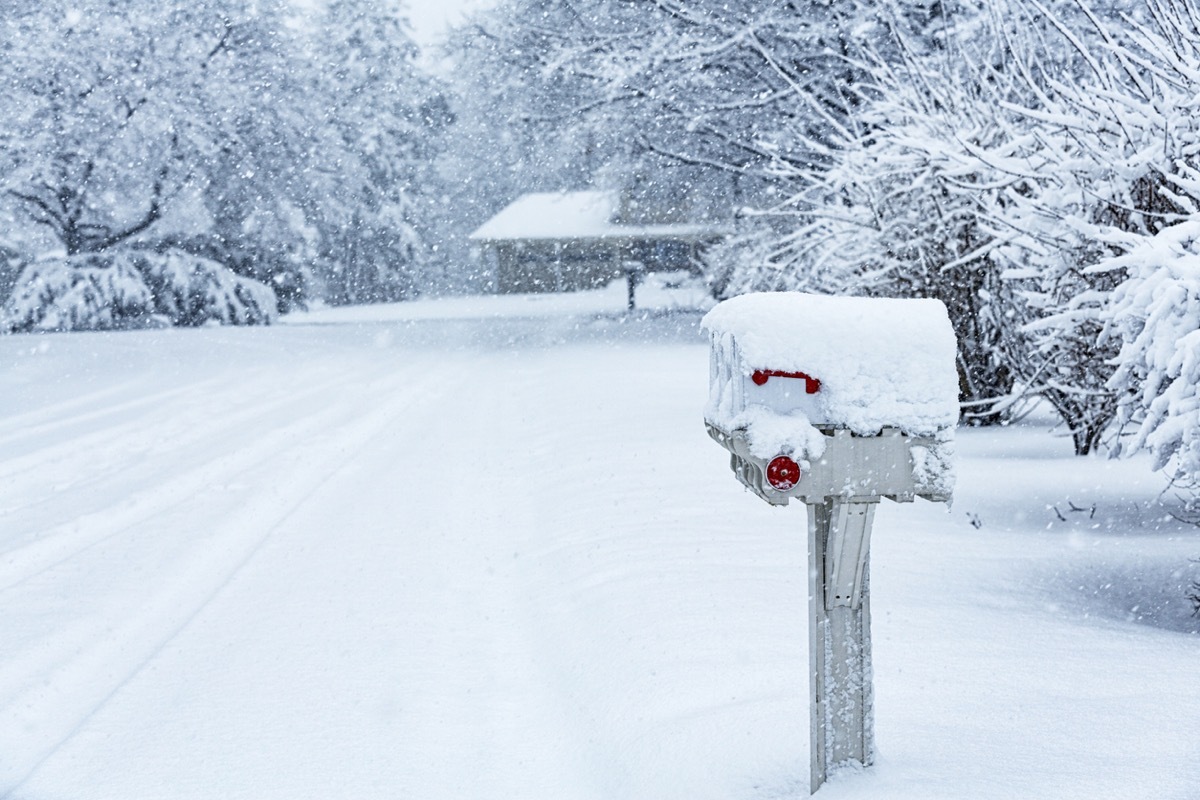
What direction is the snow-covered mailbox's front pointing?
to the viewer's left

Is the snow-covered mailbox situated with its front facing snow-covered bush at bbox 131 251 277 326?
no

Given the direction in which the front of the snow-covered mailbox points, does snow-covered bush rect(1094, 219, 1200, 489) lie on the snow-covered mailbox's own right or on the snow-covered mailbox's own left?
on the snow-covered mailbox's own right

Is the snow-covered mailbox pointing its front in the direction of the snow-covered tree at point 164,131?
no

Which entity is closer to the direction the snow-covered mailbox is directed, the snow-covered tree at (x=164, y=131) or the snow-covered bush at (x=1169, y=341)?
the snow-covered tree

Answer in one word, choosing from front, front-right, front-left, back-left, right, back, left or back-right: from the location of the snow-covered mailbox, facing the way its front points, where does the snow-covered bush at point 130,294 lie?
front-right

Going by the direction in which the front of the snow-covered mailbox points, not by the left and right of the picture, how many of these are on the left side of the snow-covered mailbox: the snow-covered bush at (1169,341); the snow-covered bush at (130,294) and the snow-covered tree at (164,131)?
0

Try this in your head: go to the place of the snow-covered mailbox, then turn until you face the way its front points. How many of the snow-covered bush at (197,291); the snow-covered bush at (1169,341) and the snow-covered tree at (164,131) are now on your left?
0
